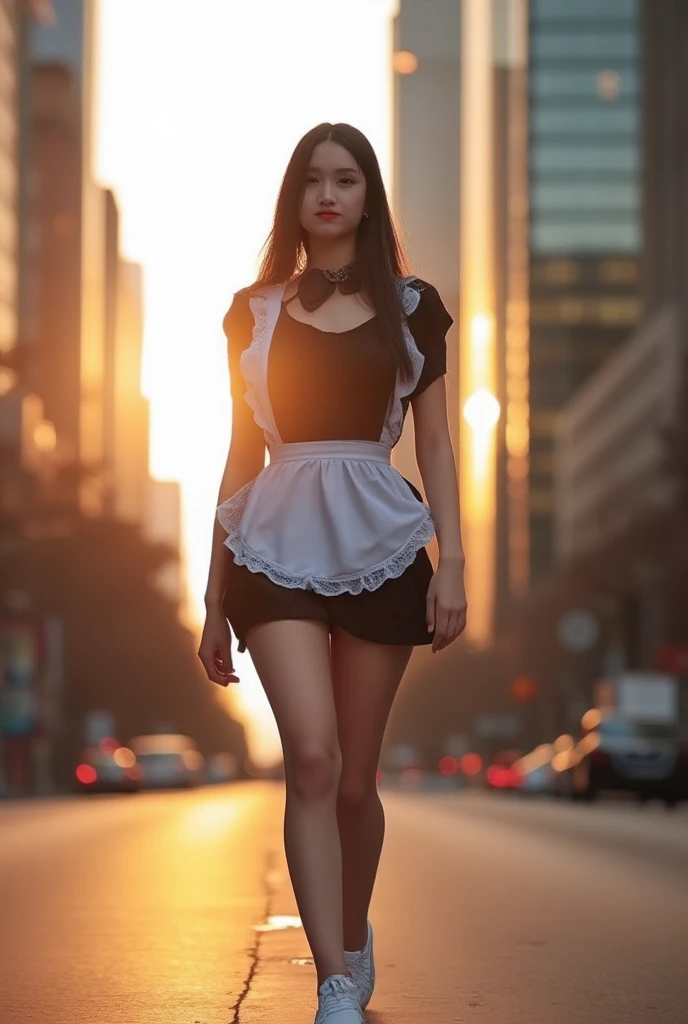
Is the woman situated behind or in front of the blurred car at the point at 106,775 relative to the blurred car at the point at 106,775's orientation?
behind

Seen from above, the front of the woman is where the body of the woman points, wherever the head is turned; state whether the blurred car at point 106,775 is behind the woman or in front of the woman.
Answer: behind

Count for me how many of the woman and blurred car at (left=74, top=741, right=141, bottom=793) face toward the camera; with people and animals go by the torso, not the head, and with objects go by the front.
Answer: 1

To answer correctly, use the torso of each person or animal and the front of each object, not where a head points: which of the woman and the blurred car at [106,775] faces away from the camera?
the blurred car

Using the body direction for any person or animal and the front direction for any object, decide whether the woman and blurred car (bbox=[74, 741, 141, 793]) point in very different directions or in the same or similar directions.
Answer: very different directions

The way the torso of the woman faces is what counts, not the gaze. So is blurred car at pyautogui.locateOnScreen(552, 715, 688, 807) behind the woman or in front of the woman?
behind

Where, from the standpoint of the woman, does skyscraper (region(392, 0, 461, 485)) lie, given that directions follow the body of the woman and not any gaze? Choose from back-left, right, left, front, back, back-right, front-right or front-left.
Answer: back

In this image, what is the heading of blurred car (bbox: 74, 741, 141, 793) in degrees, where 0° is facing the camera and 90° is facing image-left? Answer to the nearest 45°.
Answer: approximately 180°
